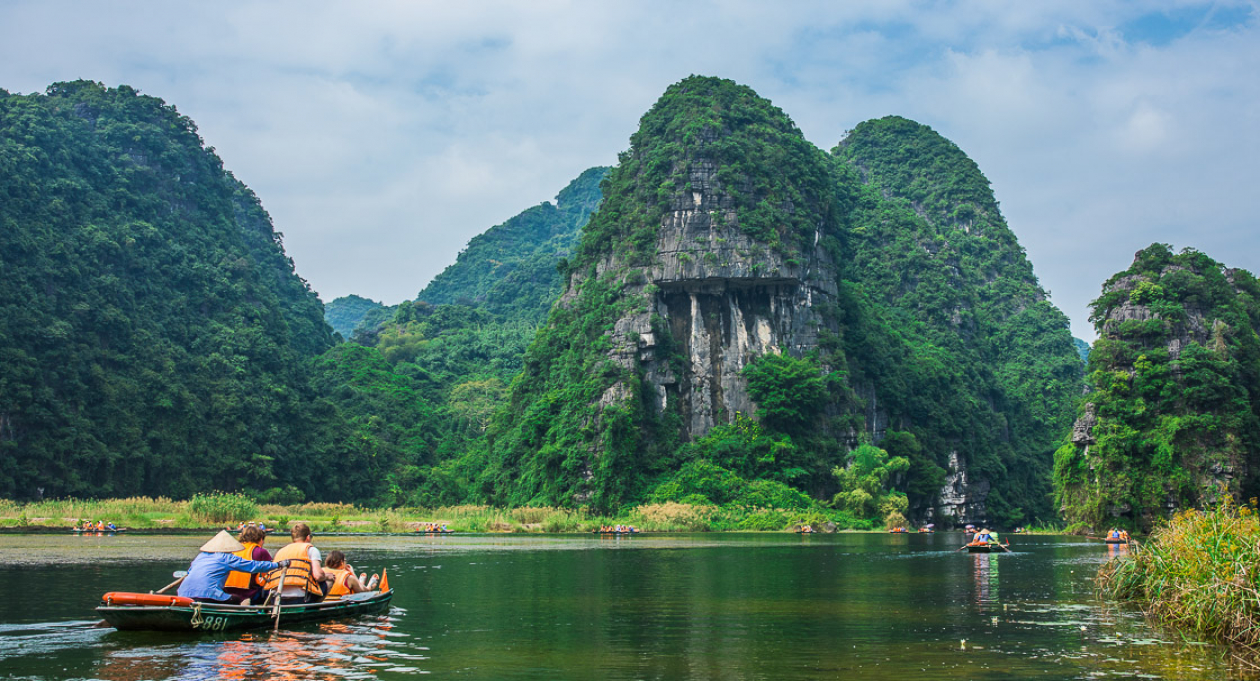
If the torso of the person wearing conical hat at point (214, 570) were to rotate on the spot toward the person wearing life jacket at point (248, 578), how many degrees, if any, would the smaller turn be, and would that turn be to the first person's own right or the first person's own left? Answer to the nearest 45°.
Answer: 0° — they already face them

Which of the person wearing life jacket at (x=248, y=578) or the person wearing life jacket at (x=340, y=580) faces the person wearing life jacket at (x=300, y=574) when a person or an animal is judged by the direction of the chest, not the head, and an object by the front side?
the person wearing life jacket at (x=248, y=578)

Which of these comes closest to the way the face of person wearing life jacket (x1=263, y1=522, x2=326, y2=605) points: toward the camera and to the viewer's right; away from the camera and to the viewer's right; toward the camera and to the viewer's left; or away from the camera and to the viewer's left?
away from the camera and to the viewer's right

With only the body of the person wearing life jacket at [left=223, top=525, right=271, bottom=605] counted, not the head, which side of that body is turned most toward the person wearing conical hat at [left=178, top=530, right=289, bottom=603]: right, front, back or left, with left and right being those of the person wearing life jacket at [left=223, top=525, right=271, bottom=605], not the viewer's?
back

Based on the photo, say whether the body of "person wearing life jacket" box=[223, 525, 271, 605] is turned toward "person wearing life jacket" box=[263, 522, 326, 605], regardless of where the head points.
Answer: yes

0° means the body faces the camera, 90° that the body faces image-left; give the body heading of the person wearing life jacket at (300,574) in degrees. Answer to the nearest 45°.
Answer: approximately 225°

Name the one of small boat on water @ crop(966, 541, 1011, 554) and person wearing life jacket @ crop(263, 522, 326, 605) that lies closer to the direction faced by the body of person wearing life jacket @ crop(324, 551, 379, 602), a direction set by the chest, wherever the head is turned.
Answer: the small boat on water

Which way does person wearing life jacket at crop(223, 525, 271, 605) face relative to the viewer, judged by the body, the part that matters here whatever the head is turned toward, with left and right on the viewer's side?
facing away from the viewer and to the right of the viewer

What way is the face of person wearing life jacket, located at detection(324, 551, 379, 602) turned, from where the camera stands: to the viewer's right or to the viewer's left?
to the viewer's right
